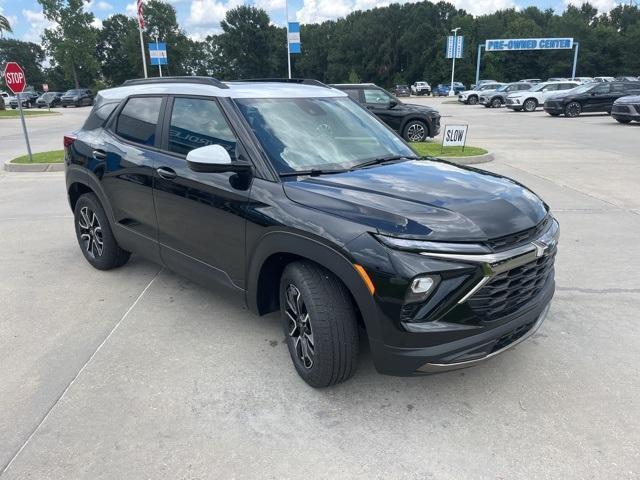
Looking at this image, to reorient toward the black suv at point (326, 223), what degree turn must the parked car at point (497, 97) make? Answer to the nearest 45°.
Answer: approximately 45° to its left

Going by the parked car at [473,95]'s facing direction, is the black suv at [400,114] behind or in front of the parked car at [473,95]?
in front

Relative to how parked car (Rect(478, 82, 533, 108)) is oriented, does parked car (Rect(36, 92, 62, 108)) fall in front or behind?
in front

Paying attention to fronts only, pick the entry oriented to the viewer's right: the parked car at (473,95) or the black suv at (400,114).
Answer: the black suv

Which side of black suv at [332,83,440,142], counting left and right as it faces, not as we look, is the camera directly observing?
right

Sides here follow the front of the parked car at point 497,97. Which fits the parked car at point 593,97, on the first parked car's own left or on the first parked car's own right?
on the first parked car's own left

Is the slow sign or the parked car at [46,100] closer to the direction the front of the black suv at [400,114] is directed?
the slow sign

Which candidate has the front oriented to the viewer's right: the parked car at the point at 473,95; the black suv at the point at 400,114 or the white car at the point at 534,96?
the black suv

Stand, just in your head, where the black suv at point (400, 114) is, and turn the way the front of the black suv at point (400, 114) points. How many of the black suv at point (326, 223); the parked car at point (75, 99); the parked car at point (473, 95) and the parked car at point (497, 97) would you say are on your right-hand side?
1

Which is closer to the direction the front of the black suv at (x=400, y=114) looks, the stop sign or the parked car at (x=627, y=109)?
the parked car

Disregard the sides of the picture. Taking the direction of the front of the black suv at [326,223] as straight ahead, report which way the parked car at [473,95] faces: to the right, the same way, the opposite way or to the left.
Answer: to the right

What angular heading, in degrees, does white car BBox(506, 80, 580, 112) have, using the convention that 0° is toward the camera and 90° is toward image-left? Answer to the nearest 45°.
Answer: approximately 45°

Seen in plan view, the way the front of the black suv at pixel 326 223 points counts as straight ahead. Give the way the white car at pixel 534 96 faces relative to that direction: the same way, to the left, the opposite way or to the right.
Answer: to the right

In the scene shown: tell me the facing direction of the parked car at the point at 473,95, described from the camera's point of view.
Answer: facing the viewer and to the left of the viewer

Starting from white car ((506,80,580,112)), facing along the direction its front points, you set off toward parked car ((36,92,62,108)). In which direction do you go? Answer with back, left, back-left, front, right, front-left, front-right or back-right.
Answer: front-right
